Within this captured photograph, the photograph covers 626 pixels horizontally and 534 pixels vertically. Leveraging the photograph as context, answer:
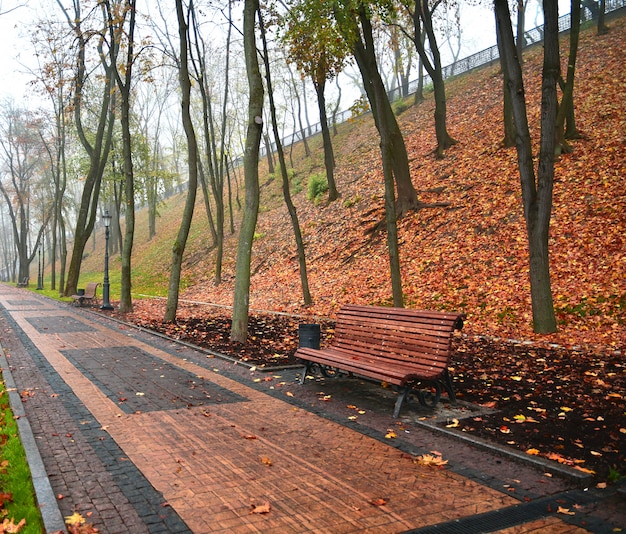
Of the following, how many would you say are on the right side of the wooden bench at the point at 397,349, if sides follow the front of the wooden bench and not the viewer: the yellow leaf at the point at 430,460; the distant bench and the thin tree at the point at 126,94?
2

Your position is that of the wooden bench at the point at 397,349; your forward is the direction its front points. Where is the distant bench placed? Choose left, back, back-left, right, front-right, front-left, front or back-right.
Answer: right

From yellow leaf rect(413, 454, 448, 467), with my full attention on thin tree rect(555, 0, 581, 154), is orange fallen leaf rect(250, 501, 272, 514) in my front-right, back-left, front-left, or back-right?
back-left

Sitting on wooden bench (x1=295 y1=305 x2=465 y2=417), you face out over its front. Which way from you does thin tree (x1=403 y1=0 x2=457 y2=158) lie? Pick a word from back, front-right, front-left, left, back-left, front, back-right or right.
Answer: back-right

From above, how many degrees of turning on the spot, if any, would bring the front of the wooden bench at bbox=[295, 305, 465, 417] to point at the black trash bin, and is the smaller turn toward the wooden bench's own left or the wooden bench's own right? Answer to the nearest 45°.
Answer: approximately 90° to the wooden bench's own right

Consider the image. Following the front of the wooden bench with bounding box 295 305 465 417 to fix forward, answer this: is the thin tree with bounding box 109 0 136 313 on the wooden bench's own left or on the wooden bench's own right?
on the wooden bench's own right

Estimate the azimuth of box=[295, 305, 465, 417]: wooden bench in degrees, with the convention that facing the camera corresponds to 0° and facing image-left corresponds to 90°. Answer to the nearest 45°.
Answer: approximately 45°

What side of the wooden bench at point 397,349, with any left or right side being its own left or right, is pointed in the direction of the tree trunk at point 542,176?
back

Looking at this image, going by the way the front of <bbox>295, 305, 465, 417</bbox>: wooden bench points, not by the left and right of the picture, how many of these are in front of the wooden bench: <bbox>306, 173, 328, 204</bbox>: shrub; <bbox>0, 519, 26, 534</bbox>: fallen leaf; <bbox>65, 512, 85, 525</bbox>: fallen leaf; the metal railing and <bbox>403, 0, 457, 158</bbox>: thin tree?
2

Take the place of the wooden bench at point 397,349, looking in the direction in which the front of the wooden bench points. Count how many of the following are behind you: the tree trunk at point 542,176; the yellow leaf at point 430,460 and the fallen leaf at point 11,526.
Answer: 1

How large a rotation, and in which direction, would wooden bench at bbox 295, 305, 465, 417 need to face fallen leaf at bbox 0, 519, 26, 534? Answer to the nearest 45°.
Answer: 0° — it already faces it

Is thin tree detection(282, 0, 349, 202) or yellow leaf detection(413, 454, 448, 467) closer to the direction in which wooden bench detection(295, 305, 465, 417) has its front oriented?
the yellow leaf

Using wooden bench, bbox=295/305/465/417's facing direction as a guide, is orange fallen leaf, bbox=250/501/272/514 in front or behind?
in front

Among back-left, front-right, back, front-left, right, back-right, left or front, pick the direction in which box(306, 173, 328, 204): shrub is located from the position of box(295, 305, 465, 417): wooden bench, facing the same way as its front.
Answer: back-right

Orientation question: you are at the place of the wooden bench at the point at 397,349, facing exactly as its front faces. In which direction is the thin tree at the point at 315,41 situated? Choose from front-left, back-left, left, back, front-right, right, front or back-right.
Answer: back-right
